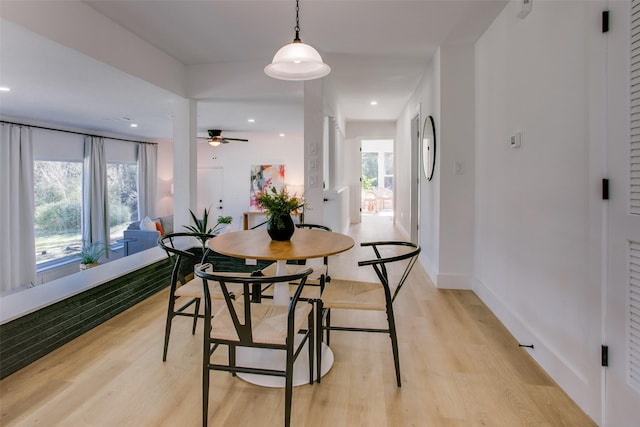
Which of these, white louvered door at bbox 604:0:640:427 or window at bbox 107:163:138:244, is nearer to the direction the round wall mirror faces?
the window

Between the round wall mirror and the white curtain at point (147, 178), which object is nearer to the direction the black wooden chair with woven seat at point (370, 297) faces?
the white curtain

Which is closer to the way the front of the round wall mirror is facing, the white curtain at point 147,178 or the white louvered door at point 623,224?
the white curtain

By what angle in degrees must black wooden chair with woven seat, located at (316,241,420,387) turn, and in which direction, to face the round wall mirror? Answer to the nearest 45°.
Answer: approximately 90° to its right

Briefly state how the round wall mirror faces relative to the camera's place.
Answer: facing to the left of the viewer

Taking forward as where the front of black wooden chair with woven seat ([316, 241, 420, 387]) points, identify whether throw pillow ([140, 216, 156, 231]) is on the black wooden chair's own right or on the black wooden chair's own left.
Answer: on the black wooden chair's own right

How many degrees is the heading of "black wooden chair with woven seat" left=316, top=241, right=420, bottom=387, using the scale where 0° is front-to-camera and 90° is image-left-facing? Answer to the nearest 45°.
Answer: approximately 90°

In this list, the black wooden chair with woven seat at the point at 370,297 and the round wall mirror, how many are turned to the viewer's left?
2
